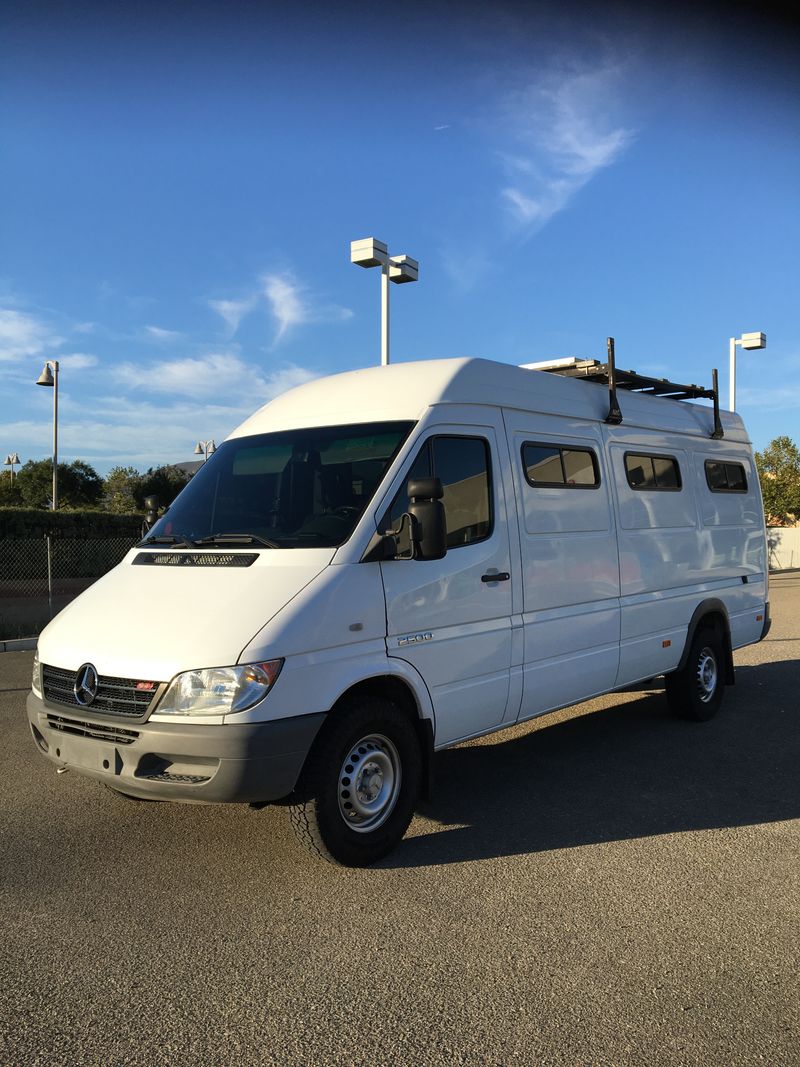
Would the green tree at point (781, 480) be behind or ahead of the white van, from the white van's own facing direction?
behind

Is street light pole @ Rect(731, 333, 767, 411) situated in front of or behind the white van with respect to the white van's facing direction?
behind

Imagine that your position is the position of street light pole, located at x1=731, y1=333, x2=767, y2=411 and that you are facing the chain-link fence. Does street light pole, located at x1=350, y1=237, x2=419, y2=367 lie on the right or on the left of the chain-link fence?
right

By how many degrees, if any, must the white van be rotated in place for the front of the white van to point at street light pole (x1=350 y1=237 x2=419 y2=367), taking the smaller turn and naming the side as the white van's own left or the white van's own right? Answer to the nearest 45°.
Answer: approximately 135° to the white van's own right

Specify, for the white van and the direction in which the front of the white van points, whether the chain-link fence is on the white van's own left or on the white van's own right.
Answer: on the white van's own right

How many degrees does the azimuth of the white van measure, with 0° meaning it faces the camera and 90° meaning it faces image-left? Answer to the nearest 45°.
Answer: approximately 45°
